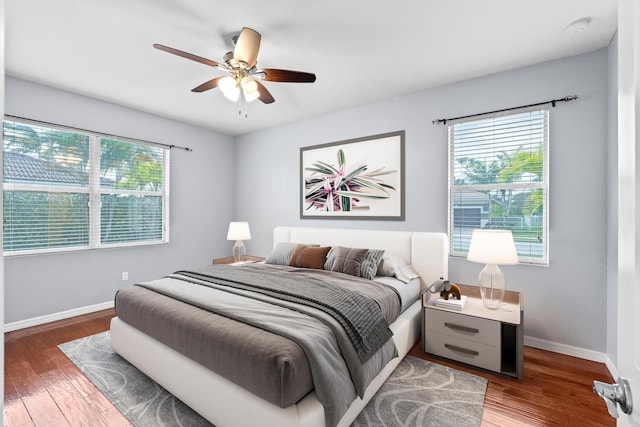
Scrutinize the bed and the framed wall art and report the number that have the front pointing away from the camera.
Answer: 0

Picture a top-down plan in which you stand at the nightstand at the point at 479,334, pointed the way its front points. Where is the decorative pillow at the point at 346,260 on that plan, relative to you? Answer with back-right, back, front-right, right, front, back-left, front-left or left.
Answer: front-right

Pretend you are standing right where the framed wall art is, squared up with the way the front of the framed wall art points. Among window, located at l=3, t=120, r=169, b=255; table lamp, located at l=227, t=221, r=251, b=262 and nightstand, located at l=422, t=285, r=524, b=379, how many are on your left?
1

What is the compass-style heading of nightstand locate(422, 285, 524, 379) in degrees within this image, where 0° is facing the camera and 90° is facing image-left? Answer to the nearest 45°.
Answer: approximately 45°

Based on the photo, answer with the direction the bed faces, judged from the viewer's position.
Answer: facing the viewer and to the left of the viewer

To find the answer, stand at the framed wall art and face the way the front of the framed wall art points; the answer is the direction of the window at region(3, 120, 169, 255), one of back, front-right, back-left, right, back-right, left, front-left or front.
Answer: front-right

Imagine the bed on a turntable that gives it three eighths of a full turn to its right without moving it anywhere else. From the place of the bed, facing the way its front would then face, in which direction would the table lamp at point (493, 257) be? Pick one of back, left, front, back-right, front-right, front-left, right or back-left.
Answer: right

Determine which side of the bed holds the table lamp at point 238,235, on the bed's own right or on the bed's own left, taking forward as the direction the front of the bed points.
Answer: on the bed's own right

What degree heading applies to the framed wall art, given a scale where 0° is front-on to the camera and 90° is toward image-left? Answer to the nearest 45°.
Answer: approximately 45°

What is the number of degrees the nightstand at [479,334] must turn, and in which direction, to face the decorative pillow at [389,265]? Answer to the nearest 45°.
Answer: approximately 45° to its right
